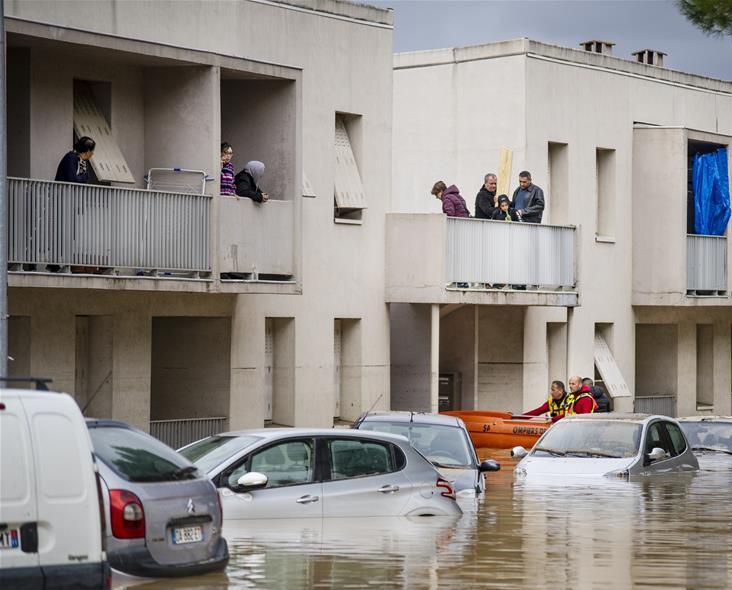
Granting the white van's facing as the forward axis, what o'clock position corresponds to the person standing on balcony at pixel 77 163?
The person standing on balcony is roughly at 12 o'clock from the white van.

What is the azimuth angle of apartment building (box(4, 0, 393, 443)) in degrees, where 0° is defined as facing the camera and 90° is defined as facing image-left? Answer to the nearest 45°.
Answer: approximately 315°

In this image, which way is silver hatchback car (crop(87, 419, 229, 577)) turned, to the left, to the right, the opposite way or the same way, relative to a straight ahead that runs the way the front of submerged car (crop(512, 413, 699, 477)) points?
to the right

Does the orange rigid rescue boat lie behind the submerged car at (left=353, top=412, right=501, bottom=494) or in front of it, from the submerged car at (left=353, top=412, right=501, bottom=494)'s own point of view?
behind

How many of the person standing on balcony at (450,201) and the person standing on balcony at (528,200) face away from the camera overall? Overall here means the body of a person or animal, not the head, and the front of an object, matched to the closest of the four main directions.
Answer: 0

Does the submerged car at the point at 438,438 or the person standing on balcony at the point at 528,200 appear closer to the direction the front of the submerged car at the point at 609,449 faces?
the submerged car

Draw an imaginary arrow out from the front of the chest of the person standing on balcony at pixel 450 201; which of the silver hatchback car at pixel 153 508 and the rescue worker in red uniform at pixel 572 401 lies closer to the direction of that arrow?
the silver hatchback car

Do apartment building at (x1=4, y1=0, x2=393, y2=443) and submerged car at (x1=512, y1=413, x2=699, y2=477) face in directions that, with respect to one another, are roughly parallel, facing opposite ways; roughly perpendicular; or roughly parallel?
roughly perpendicular

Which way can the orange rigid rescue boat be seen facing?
to the viewer's left

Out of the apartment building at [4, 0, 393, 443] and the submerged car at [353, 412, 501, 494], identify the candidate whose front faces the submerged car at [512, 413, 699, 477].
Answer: the apartment building

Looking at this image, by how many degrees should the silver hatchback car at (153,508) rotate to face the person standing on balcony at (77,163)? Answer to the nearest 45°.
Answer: approximately 45° to its right

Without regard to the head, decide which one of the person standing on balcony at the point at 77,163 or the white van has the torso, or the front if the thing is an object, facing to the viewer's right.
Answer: the person standing on balcony

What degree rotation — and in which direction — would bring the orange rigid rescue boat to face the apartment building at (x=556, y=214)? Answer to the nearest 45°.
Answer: approximately 90° to its right

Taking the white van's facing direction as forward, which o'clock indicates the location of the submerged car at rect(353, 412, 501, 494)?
The submerged car is roughly at 1 o'clock from the white van.
